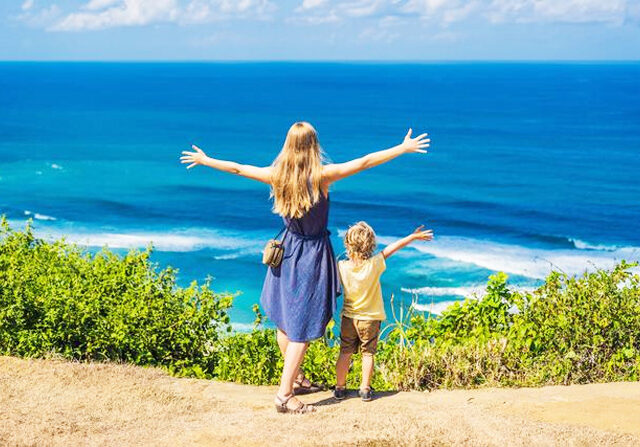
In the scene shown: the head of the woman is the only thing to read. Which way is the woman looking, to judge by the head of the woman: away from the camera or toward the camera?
away from the camera

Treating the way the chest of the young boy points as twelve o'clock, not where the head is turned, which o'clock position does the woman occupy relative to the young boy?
The woman is roughly at 8 o'clock from the young boy.

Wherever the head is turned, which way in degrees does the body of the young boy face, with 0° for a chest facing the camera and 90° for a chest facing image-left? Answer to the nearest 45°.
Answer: approximately 180°

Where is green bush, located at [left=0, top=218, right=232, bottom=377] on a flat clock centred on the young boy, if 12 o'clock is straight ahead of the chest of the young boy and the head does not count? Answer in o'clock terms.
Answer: The green bush is roughly at 10 o'clock from the young boy.

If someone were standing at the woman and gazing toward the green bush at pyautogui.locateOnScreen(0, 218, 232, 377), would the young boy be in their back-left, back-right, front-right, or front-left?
back-right

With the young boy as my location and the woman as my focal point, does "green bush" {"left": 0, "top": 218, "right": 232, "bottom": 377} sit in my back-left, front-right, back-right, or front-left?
front-right

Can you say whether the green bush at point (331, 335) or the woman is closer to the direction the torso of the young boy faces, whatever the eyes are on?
the green bush

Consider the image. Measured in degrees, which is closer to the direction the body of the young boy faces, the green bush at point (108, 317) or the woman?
the green bush

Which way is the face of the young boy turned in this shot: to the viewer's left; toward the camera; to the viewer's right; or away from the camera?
away from the camera

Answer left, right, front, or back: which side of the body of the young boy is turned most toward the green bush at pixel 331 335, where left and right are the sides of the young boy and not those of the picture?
front
